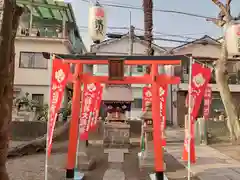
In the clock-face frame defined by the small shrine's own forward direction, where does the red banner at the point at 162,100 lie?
The red banner is roughly at 11 o'clock from the small shrine.

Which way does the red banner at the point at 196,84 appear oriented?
toward the camera

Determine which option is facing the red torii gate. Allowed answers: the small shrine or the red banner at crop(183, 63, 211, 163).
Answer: the small shrine

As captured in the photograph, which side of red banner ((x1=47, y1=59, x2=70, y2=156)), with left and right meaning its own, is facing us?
front

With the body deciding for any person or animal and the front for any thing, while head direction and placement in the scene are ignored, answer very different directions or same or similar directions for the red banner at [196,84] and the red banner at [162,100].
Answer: same or similar directions

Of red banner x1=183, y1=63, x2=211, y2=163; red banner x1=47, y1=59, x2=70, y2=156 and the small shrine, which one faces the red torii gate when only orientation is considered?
the small shrine

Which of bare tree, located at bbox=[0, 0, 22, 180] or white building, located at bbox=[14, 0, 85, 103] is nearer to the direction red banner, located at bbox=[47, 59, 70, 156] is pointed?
the bare tree

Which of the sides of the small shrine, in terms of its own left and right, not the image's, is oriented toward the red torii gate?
front

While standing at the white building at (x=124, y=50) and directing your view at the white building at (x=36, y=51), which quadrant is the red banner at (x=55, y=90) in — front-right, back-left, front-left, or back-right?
front-left

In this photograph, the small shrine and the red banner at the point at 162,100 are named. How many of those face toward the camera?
2

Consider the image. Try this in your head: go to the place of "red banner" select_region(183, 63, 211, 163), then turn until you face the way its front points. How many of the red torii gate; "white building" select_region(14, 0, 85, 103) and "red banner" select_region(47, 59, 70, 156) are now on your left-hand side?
0

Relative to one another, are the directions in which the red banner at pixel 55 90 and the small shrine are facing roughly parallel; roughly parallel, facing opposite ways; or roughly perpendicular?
roughly parallel

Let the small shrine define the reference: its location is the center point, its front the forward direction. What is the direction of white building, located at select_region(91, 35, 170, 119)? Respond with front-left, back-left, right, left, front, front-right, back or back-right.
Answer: back

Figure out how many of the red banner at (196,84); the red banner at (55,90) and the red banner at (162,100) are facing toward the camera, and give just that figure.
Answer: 3

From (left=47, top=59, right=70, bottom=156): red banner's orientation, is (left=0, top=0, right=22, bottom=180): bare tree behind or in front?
in front

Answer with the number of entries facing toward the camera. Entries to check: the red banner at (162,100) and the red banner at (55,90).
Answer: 2

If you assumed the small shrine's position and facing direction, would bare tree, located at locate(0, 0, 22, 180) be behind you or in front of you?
in front

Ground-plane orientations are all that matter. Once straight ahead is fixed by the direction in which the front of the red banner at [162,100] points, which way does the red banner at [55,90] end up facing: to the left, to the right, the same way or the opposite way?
the same way

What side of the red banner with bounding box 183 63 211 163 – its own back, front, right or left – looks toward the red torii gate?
right
